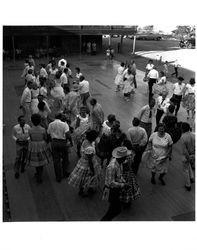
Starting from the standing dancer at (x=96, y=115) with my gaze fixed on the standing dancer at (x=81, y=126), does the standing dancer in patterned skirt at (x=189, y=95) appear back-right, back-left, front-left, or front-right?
back-left

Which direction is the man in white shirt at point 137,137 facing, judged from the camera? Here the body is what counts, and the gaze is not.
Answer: away from the camera

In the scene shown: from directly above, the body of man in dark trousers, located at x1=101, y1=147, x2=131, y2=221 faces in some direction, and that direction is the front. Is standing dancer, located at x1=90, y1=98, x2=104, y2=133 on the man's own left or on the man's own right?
on the man's own left

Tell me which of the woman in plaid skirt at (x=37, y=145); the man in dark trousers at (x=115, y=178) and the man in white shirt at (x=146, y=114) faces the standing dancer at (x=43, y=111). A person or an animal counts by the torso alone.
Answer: the woman in plaid skirt

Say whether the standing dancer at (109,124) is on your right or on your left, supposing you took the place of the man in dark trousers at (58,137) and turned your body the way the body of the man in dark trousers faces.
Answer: on your right

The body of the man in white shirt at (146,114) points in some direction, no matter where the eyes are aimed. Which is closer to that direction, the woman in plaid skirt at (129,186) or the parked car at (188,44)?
the woman in plaid skirt

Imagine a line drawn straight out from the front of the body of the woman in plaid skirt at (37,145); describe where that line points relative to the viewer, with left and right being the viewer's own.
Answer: facing away from the viewer

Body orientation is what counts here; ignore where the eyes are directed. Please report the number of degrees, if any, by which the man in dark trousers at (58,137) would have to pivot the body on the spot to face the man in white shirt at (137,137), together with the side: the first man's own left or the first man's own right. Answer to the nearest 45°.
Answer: approximately 90° to the first man's own right

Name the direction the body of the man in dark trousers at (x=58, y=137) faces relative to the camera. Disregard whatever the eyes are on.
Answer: away from the camera

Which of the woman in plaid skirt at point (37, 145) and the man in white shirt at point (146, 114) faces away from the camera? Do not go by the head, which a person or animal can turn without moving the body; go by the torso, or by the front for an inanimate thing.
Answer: the woman in plaid skirt

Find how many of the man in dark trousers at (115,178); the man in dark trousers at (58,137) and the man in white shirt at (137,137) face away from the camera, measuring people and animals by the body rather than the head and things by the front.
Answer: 2

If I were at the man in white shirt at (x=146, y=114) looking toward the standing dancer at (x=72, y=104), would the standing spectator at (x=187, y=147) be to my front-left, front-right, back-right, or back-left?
back-left

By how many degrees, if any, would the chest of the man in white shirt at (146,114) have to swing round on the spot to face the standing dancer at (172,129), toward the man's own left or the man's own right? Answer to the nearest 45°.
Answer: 0° — they already face them

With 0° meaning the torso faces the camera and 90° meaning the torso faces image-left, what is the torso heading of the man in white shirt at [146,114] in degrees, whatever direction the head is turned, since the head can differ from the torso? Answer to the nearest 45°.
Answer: approximately 315°

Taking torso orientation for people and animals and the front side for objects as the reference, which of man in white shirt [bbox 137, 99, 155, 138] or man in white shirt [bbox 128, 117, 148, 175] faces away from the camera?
man in white shirt [bbox 128, 117, 148, 175]
